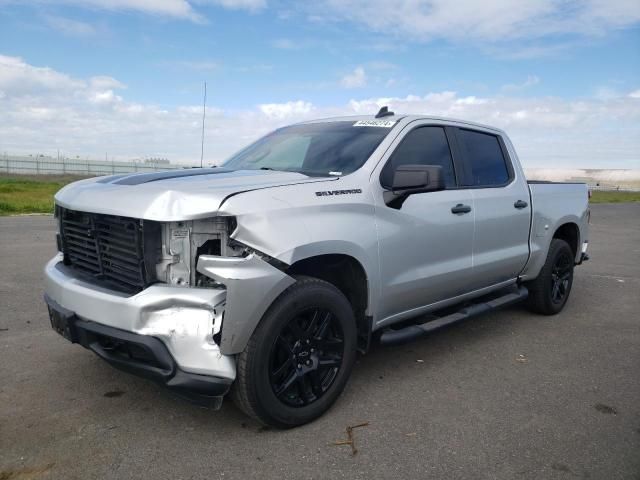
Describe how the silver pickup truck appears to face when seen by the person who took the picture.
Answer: facing the viewer and to the left of the viewer
